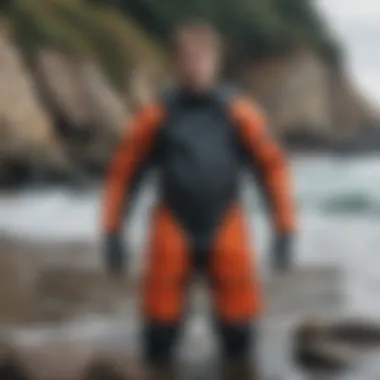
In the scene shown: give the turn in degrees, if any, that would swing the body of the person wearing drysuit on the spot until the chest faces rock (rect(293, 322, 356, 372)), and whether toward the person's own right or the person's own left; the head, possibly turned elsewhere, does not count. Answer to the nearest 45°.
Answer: approximately 135° to the person's own left

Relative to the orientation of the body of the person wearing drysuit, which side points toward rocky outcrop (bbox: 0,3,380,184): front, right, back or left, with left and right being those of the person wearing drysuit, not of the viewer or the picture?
back

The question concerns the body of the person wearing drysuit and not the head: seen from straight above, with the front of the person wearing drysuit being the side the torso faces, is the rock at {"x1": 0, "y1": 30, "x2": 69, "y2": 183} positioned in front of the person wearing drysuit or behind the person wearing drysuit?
behind

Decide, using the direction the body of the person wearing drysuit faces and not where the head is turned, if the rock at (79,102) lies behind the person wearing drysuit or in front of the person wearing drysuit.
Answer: behind

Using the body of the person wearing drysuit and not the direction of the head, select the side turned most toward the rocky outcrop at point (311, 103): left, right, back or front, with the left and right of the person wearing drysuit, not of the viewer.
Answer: back

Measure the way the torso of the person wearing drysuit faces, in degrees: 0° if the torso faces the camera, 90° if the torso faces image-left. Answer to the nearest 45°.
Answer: approximately 0°
